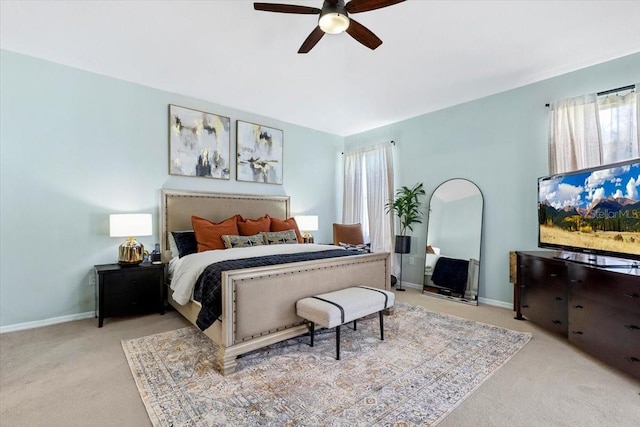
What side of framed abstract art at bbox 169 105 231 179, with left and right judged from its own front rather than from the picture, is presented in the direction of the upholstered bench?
front

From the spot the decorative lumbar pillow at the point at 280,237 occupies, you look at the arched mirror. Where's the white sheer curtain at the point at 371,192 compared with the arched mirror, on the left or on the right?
left

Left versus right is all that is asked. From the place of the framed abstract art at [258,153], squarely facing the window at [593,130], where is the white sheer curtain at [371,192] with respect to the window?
left

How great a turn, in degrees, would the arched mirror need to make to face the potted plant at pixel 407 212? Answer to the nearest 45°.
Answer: approximately 45° to its right

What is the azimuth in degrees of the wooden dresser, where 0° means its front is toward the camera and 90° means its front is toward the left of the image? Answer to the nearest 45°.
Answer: approximately 45°

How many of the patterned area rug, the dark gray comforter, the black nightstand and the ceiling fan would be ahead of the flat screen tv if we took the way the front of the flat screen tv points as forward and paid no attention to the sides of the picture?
4

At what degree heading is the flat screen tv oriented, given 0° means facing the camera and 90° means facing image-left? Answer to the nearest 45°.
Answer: approximately 45°

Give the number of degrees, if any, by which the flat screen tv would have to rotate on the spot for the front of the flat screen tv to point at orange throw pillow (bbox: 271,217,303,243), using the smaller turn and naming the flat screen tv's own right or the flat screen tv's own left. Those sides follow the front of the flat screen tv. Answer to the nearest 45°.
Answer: approximately 45° to the flat screen tv's own right

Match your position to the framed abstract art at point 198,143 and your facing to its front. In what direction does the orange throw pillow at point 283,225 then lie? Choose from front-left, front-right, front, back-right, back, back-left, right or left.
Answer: front-left
